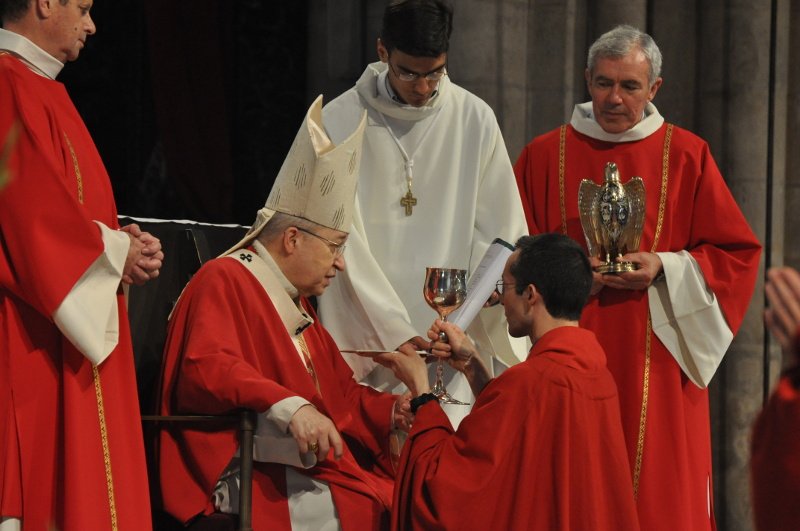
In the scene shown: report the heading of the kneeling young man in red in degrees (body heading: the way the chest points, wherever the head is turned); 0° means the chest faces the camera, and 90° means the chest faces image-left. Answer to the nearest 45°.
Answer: approximately 135°
